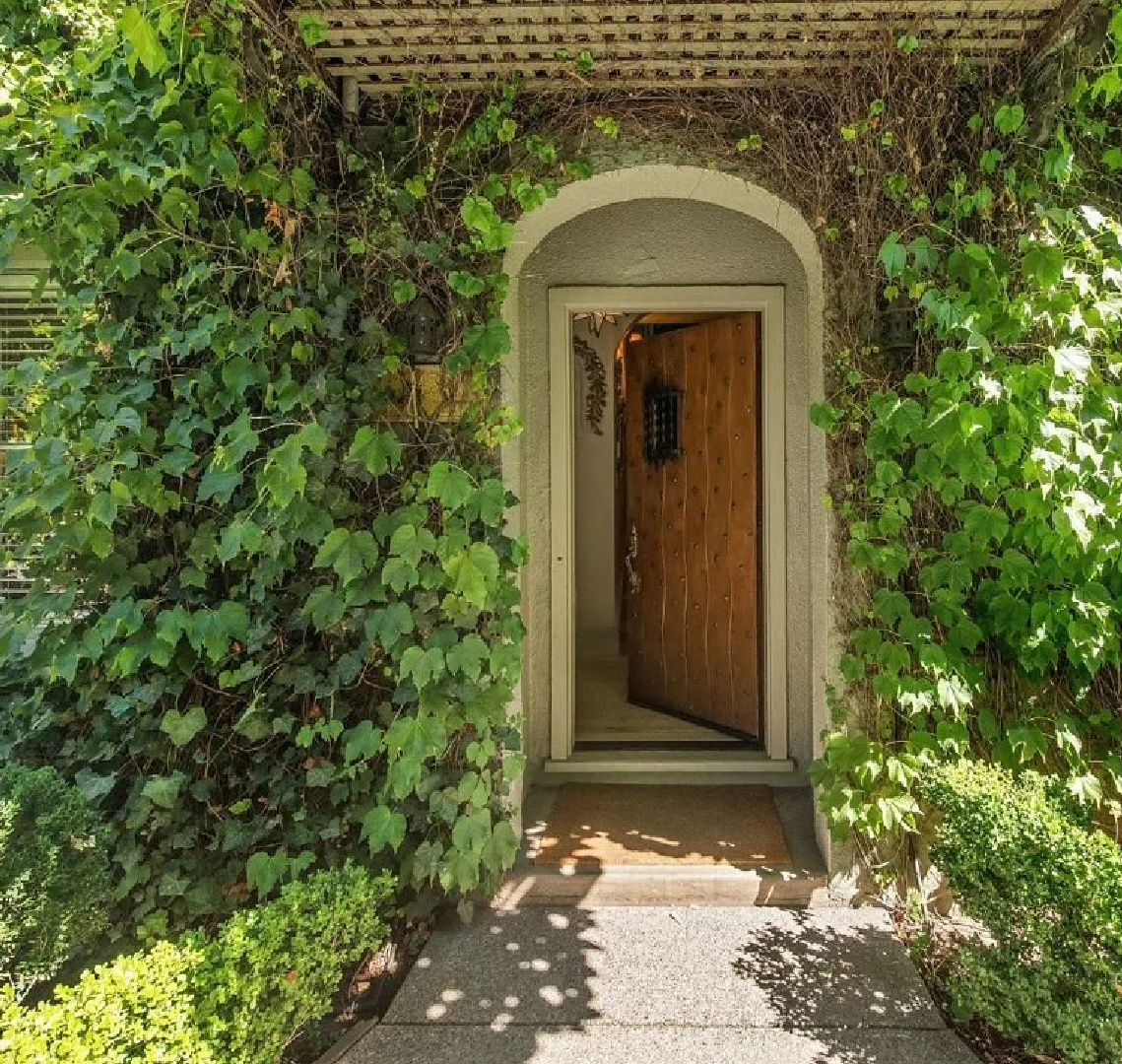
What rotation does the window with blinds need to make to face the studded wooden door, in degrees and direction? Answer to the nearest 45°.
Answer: approximately 90° to its left

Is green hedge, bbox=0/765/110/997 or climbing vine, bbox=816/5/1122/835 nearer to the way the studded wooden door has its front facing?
the green hedge

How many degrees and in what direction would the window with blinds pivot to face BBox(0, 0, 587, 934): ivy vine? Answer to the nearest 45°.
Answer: approximately 45° to its left

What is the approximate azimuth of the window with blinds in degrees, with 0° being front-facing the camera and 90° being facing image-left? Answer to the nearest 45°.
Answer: approximately 0°

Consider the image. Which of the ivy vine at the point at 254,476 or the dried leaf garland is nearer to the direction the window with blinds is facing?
the ivy vine

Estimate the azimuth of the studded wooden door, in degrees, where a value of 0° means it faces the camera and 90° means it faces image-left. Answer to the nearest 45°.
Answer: approximately 45°

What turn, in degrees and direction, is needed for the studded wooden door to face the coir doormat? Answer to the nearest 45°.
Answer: approximately 45° to its left

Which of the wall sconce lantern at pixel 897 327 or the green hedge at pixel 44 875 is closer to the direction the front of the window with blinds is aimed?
the green hedge

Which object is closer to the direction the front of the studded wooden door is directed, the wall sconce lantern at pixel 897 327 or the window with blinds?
the window with blinds
